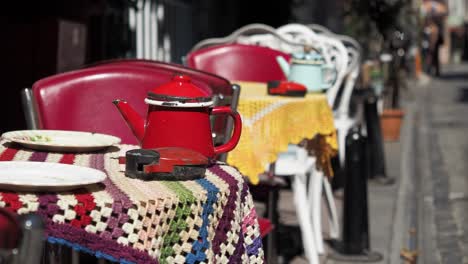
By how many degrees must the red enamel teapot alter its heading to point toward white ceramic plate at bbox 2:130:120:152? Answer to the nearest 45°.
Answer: approximately 45° to its right

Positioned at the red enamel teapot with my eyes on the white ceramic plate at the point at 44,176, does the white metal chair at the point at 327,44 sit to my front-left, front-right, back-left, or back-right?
back-right

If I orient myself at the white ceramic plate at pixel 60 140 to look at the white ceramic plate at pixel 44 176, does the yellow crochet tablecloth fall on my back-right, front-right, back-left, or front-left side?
back-left

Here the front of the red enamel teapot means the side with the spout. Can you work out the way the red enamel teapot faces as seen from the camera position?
facing to the left of the viewer

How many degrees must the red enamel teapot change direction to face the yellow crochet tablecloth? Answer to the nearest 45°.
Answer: approximately 90° to its right

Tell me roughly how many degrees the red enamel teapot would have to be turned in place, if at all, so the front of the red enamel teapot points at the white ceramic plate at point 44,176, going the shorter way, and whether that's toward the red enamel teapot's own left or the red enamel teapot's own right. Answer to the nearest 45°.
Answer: approximately 45° to the red enamel teapot's own left
